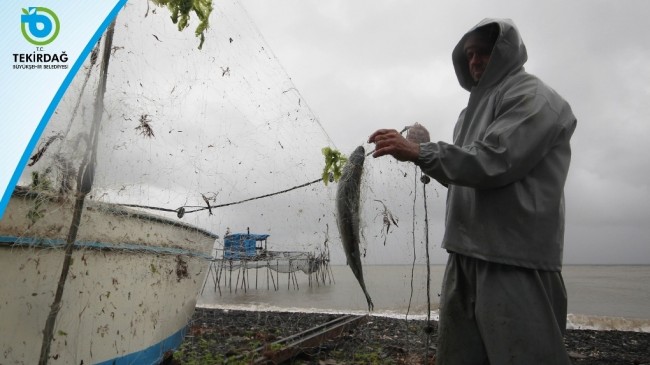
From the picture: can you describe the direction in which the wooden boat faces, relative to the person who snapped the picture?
facing away from the viewer and to the right of the viewer

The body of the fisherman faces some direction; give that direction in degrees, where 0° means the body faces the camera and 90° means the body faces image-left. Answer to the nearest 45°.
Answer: approximately 45°

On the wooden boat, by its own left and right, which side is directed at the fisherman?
right
